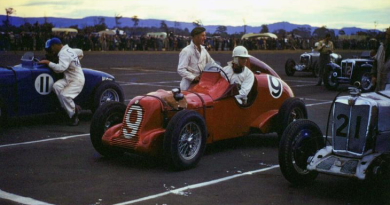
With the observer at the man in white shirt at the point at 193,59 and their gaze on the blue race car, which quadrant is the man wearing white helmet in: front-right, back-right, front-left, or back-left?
back-left

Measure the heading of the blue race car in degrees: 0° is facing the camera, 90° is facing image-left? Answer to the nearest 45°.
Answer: approximately 45°
